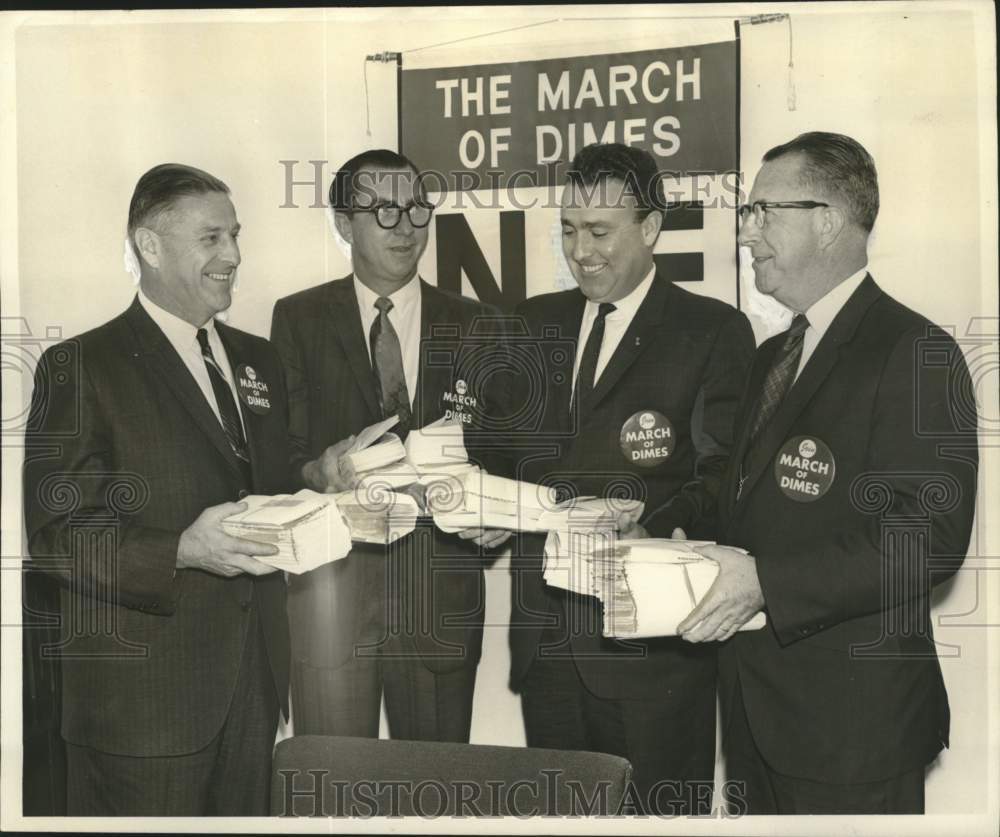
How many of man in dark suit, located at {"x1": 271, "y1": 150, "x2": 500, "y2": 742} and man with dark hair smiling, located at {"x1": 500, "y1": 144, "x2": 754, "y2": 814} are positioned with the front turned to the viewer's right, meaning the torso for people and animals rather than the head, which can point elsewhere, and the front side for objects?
0

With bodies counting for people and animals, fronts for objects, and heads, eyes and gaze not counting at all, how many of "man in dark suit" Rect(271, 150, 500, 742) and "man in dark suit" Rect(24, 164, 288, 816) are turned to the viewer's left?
0

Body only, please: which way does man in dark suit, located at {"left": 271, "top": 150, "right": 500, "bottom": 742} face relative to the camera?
toward the camera

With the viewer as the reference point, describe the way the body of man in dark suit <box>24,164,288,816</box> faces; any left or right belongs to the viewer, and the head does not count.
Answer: facing the viewer and to the right of the viewer

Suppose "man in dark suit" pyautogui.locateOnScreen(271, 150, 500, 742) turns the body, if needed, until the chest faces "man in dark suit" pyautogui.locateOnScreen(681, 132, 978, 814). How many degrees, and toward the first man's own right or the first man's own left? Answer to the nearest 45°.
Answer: approximately 90° to the first man's own left

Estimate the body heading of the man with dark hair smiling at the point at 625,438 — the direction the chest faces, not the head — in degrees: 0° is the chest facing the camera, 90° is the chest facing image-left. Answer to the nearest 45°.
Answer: approximately 45°

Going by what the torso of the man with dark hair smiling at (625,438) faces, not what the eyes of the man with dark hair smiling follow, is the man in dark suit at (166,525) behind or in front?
in front

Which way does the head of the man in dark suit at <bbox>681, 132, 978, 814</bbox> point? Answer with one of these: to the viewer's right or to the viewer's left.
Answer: to the viewer's left

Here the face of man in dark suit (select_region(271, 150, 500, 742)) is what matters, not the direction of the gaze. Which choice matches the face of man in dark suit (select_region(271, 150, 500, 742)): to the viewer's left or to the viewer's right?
to the viewer's right

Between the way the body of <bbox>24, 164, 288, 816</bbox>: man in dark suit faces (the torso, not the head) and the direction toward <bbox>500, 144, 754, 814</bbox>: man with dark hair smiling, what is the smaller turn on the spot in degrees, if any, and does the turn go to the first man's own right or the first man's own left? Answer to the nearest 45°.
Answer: approximately 45° to the first man's own left

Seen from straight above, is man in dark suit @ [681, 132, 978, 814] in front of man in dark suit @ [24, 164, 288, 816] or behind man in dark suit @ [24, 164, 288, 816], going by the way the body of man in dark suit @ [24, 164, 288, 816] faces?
in front
